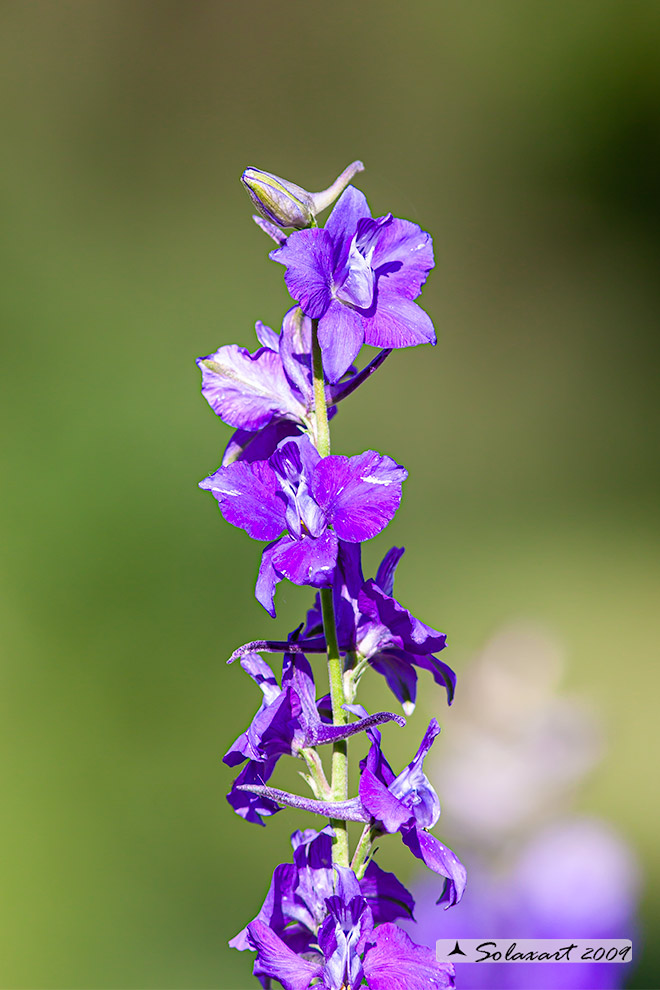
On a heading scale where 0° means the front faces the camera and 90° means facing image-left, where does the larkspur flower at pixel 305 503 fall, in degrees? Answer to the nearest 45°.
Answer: approximately 0°

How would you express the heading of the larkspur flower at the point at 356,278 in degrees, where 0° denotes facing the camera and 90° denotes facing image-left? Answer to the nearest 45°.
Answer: approximately 0°

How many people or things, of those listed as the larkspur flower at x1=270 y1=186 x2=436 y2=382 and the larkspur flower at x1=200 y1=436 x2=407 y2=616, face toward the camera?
2
